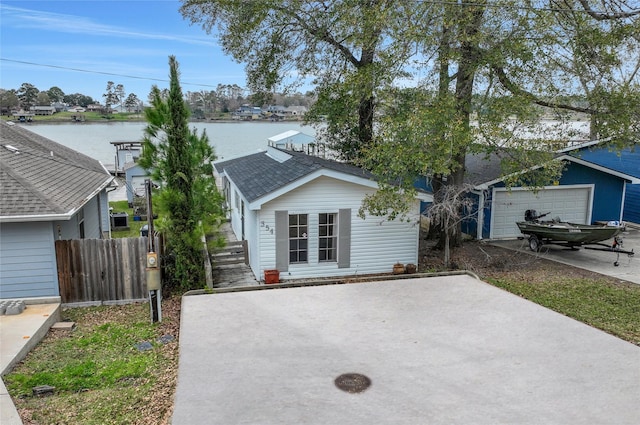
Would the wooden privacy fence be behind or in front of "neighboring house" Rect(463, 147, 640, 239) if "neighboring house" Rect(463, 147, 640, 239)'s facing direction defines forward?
in front

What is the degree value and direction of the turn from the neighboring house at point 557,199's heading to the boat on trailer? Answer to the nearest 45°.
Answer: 0° — it already faces it

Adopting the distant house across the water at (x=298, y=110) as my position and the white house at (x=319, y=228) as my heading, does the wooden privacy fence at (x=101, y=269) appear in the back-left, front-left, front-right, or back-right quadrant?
front-right

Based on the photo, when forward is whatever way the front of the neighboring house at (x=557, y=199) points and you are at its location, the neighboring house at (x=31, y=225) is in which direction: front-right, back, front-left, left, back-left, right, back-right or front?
front-right

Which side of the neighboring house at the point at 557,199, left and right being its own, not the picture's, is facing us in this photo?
front

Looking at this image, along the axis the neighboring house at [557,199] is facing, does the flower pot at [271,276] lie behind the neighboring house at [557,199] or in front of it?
in front

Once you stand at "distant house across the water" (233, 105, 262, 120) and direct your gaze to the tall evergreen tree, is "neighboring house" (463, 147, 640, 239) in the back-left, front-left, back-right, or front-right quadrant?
front-left

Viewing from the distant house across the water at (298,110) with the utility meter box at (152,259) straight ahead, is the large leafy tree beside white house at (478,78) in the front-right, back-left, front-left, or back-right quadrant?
front-left

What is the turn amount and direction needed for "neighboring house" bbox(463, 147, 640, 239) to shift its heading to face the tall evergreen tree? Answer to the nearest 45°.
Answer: approximately 45° to its right

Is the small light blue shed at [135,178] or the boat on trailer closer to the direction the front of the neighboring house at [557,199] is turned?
the boat on trailer

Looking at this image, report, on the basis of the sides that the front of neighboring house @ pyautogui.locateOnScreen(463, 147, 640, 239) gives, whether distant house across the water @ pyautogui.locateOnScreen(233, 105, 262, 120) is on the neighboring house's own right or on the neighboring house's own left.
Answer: on the neighboring house's own right
